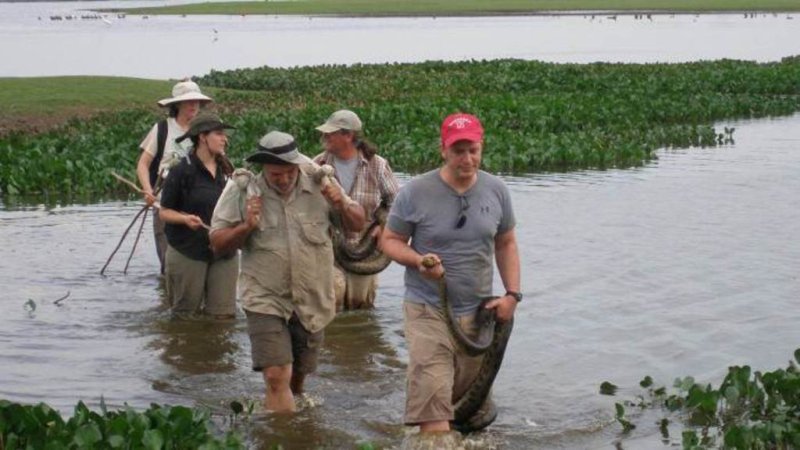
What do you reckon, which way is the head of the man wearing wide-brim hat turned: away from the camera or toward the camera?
toward the camera

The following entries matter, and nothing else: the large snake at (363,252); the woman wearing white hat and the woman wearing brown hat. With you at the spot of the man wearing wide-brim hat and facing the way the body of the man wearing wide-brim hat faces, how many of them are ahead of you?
0

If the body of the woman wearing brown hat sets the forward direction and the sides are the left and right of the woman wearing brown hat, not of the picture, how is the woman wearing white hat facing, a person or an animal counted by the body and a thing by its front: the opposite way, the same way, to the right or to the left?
the same way

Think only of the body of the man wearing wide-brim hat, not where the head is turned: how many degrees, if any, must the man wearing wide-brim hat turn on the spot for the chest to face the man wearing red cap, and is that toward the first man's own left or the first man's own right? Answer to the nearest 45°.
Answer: approximately 45° to the first man's own left

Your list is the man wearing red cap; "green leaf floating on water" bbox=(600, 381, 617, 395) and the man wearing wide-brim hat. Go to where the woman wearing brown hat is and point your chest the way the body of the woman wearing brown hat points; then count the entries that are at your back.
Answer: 0

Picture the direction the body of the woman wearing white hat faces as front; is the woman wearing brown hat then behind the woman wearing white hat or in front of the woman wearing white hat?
in front

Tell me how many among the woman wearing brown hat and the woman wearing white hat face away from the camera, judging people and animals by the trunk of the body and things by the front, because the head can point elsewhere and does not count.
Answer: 0

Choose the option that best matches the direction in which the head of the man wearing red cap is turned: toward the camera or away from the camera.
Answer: toward the camera

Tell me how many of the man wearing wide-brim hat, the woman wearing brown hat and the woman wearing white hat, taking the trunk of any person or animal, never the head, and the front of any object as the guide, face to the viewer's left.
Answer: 0

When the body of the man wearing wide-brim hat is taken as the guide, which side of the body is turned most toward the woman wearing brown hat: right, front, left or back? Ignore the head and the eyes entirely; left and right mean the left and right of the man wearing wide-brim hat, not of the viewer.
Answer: back

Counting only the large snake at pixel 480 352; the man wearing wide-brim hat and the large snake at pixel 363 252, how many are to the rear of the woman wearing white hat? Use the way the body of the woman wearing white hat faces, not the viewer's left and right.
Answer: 0

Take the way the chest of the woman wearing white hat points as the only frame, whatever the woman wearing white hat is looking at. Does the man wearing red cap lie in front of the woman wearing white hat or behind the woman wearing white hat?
in front

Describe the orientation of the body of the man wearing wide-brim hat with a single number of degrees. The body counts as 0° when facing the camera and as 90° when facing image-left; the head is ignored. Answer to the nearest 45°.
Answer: approximately 0°

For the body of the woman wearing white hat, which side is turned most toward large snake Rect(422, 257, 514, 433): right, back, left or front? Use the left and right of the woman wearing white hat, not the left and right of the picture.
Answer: front

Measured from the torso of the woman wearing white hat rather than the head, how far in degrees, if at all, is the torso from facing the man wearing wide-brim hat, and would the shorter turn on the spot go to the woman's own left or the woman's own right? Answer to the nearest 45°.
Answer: approximately 45° to the woman's own right

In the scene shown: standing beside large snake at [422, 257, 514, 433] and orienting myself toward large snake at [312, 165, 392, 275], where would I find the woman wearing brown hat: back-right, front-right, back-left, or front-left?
front-left
